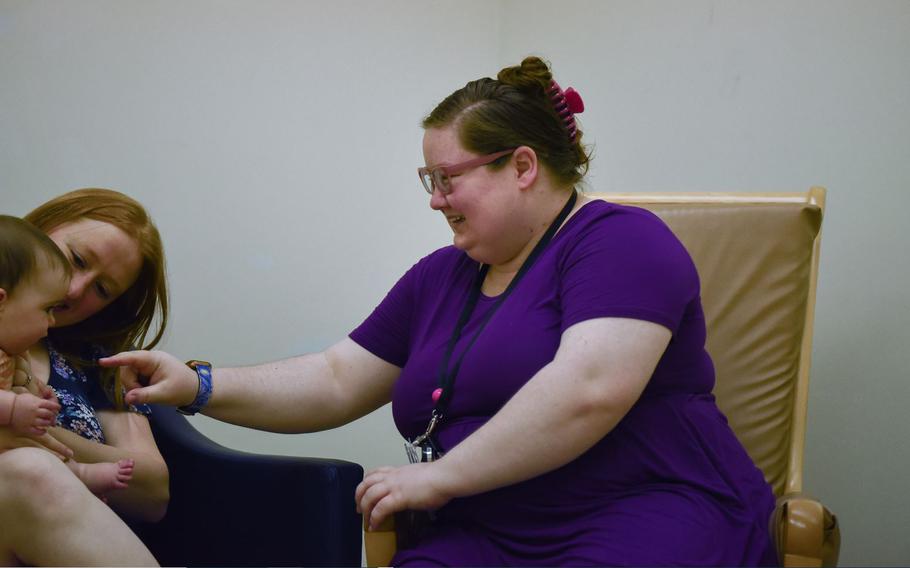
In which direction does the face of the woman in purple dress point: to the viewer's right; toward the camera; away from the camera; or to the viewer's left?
to the viewer's left

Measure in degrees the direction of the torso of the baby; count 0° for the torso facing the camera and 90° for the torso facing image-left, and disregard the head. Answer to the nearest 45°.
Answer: approximately 270°

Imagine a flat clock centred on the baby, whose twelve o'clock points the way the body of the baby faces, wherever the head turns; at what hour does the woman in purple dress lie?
The woman in purple dress is roughly at 1 o'clock from the baby.

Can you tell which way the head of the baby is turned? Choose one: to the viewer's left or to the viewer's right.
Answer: to the viewer's right

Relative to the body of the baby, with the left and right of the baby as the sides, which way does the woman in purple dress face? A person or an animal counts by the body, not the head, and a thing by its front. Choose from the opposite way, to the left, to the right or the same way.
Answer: the opposite way

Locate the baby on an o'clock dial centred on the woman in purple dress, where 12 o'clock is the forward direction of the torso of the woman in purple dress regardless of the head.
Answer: The baby is roughly at 2 o'clock from the woman in purple dress.

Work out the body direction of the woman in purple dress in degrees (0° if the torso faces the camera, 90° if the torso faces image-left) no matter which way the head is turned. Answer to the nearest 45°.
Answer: approximately 45°

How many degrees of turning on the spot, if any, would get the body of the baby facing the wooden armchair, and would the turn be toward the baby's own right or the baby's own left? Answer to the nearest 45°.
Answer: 0° — they already face it

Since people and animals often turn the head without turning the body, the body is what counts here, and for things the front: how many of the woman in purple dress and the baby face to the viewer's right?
1

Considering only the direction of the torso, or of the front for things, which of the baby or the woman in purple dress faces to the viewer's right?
the baby
